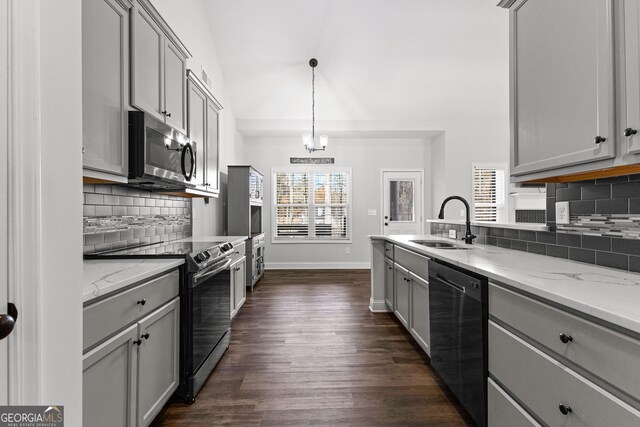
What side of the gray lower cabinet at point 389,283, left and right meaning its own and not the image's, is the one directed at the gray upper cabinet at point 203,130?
front

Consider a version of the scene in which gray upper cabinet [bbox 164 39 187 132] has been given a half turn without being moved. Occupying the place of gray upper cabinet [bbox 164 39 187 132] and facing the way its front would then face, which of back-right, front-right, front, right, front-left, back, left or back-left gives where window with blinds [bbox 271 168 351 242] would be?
right

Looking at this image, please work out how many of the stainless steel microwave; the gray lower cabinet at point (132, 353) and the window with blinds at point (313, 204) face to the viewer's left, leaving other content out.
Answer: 0

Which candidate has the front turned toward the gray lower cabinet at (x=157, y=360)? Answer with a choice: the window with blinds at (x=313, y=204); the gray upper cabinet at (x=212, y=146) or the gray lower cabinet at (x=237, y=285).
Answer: the window with blinds

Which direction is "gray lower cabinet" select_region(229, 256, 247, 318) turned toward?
to the viewer's right

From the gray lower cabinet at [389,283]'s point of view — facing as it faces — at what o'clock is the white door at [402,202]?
The white door is roughly at 3 o'clock from the gray lower cabinet.

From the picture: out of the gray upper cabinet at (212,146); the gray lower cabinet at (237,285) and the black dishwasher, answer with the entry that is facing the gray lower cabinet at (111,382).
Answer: the black dishwasher

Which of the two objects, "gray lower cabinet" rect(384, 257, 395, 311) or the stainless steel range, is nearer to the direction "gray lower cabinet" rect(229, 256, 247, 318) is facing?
the gray lower cabinet

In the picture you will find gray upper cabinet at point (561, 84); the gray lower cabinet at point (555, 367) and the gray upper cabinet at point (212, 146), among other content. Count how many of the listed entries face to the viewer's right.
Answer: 1

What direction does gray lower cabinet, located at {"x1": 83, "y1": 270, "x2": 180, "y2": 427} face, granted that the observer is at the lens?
facing the viewer and to the right of the viewer

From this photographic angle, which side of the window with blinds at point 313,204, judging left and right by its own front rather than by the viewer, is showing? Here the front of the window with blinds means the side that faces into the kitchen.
front

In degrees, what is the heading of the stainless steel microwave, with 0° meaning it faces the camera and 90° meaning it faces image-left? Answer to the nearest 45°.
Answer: approximately 315°

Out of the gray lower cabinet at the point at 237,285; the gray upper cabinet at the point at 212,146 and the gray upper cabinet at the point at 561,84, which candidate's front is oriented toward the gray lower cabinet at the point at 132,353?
the gray upper cabinet at the point at 561,84

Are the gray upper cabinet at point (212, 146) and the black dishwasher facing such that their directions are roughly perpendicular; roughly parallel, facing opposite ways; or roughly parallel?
roughly parallel, facing opposite ways

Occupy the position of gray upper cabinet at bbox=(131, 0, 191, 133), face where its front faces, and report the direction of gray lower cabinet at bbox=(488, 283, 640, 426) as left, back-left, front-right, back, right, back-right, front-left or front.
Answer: front

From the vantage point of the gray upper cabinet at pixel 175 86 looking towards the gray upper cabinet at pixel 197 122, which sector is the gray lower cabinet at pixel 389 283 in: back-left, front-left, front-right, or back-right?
front-right

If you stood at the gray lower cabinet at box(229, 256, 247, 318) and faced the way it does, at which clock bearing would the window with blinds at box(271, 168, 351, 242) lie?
The window with blinds is roughly at 10 o'clock from the gray lower cabinet.
